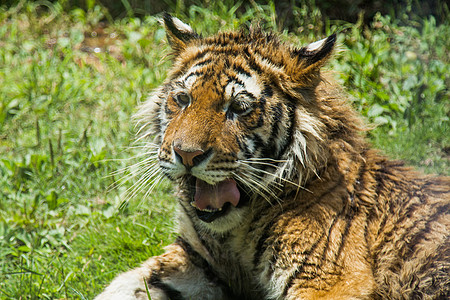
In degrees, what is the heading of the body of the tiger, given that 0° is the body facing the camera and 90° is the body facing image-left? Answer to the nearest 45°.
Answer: approximately 45°
